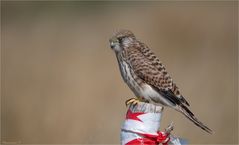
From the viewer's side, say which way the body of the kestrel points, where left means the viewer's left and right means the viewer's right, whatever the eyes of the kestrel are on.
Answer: facing to the left of the viewer
